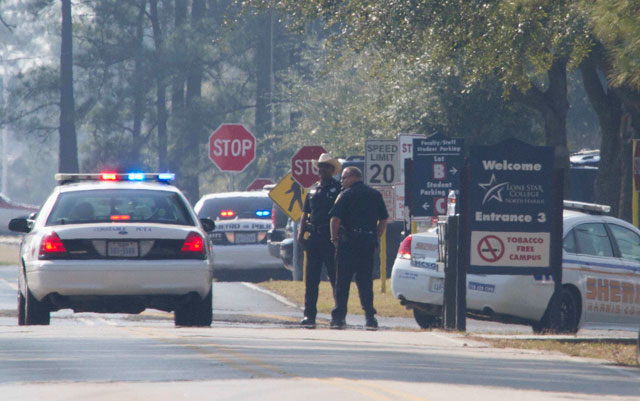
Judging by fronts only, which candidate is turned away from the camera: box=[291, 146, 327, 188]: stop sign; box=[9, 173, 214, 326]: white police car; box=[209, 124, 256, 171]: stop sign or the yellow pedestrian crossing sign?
the white police car

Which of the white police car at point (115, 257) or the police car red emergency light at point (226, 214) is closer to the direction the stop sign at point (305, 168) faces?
the white police car

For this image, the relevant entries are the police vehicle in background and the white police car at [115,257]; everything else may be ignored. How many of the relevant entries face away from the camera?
2

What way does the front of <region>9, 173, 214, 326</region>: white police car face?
away from the camera

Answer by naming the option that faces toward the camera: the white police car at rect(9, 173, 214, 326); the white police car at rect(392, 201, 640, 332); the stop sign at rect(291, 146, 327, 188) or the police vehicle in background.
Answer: the stop sign

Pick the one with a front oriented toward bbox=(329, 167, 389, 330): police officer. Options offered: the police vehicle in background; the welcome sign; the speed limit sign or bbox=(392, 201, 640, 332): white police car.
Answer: the speed limit sign

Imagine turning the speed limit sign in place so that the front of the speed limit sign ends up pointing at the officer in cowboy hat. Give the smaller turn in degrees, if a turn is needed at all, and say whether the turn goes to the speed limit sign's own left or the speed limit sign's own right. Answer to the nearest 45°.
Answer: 0° — it already faces them

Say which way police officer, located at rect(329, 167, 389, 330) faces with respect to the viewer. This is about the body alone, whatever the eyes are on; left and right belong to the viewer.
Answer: facing away from the viewer and to the left of the viewer
